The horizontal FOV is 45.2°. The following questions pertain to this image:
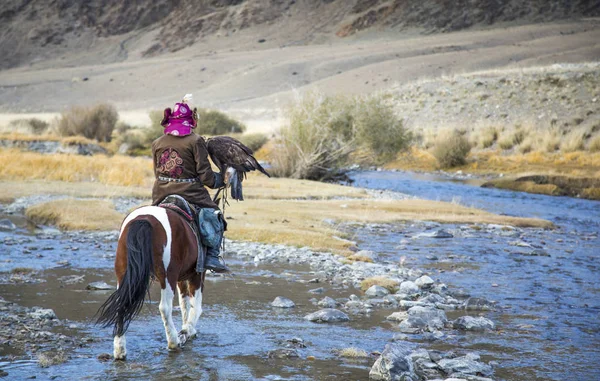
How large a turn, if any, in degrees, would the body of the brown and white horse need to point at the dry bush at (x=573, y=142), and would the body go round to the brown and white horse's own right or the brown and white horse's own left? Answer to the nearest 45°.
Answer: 0° — it already faces it

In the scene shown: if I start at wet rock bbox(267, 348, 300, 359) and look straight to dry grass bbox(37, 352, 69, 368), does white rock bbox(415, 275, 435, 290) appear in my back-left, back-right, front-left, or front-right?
back-right

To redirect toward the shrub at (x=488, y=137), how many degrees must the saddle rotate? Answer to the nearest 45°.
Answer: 0° — it already faces it

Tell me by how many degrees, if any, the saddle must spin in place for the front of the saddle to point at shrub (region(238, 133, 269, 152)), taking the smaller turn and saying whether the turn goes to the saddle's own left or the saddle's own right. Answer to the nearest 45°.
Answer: approximately 45° to the saddle's own left

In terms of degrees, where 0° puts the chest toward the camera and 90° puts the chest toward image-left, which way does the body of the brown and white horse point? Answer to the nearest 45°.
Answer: approximately 225°

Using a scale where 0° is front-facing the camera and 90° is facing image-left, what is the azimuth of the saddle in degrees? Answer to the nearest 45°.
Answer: approximately 225°

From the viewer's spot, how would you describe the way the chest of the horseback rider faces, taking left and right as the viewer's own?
facing away from the viewer and to the right of the viewer

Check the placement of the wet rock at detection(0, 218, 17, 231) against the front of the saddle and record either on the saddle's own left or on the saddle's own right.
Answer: on the saddle's own left
